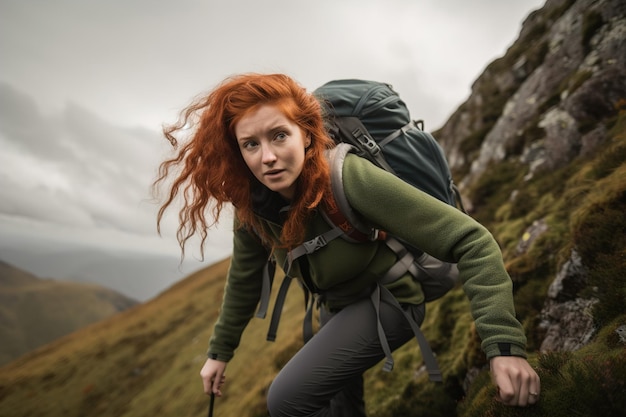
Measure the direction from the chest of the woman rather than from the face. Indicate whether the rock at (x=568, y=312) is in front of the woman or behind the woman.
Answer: behind

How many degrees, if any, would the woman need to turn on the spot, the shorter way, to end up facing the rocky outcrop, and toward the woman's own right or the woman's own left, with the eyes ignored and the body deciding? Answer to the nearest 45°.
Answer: approximately 180°

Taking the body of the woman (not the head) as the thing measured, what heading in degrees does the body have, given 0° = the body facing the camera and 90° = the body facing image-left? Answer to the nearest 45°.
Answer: approximately 45°
